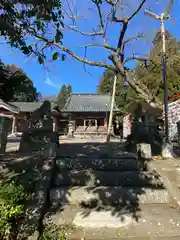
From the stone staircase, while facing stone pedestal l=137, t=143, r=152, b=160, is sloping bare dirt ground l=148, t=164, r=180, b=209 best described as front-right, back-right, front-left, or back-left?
front-right

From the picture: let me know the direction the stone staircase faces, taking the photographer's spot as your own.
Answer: facing the viewer

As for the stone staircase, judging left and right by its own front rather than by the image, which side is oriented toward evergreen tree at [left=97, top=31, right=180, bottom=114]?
back

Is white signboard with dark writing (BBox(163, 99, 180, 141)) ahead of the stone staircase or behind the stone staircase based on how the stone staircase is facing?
behind

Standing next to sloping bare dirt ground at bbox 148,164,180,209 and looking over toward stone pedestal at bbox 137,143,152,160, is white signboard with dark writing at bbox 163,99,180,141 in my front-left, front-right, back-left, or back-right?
front-right

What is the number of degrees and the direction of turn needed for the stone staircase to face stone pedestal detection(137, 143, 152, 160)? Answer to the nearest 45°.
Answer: approximately 135° to its left

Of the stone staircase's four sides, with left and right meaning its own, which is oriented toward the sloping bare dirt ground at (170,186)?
left
